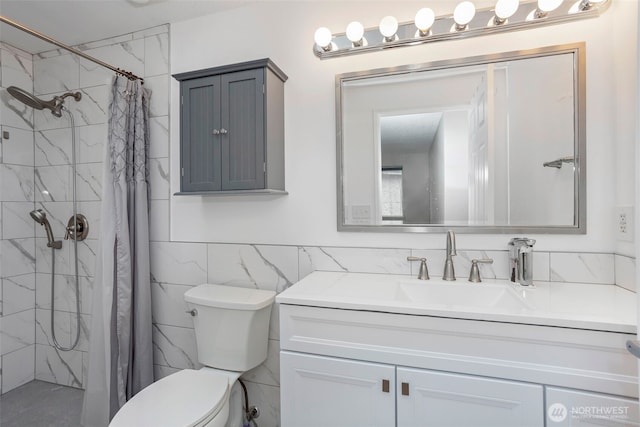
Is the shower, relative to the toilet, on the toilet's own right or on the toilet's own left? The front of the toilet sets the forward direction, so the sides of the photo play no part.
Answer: on the toilet's own right

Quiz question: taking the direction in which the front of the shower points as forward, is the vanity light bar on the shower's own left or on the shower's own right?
on the shower's own left

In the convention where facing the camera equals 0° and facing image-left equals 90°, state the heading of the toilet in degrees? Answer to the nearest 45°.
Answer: approximately 45°

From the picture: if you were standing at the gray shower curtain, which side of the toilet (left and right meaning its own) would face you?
right

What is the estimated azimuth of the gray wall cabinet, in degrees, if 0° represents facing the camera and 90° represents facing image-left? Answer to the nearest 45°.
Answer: approximately 45°

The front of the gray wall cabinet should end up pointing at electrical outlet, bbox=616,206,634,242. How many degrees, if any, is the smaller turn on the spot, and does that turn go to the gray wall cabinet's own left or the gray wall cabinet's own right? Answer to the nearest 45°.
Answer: approximately 90° to the gray wall cabinet's own left

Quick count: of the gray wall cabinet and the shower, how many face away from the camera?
0

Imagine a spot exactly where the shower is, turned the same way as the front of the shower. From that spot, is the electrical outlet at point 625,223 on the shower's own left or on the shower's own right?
on the shower's own left

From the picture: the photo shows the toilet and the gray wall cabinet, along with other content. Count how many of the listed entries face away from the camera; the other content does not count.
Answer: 0

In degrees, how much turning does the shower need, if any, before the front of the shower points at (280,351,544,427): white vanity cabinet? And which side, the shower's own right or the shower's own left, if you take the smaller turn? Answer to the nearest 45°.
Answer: approximately 45° to the shower's own left

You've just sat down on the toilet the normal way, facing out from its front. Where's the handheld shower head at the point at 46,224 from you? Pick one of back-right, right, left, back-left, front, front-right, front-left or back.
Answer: right
